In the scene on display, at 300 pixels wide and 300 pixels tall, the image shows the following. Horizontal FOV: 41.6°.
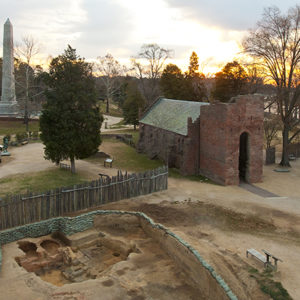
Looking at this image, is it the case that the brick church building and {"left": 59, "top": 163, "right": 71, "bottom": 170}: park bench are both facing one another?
no

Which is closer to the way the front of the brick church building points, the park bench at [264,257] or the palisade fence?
the park bench

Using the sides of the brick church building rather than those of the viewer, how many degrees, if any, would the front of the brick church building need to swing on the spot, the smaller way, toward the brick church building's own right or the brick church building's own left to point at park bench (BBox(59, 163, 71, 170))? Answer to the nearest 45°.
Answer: approximately 135° to the brick church building's own right

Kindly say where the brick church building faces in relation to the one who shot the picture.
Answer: facing the viewer and to the right of the viewer

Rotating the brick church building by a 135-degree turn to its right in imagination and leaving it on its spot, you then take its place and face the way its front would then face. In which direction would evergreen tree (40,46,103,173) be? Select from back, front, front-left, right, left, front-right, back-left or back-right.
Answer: front

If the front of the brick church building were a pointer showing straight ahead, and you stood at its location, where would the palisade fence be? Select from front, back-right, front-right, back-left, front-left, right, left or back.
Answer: right

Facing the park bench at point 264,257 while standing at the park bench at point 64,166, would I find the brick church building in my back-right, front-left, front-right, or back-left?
front-left
